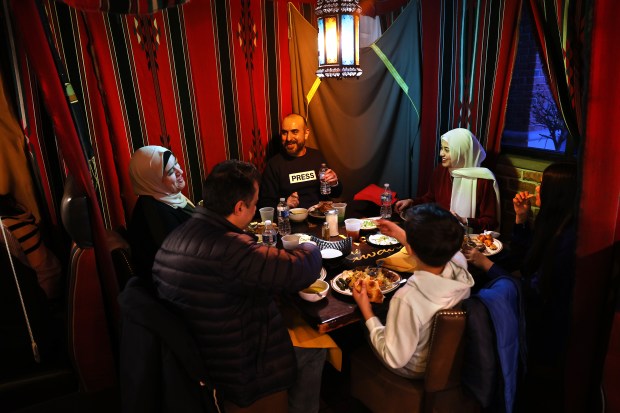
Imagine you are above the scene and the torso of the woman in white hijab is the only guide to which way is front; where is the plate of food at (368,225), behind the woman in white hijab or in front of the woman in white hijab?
in front

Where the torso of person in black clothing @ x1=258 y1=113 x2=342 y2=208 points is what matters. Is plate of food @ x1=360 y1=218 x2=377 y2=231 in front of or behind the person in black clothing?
in front

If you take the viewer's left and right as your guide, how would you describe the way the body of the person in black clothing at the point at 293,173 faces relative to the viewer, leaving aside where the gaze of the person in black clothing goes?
facing the viewer

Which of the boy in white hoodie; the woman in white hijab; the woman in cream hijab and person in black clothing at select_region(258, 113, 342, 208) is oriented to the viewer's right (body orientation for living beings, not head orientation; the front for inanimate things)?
the woman in cream hijab

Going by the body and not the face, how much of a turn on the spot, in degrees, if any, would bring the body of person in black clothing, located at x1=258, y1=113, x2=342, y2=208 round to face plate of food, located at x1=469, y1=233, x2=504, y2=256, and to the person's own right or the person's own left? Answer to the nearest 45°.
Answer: approximately 45° to the person's own left

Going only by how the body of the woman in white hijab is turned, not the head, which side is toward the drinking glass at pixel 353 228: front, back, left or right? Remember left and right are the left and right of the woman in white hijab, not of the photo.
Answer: front

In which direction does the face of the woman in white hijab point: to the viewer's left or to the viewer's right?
to the viewer's left

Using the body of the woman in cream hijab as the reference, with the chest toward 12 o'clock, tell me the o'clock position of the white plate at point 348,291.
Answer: The white plate is roughly at 2 o'clock from the woman in cream hijab.

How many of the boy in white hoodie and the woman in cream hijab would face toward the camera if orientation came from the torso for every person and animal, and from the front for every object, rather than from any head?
0

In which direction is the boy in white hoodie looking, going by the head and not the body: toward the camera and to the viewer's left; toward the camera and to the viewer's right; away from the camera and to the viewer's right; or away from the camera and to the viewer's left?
away from the camera and to the viewer's left

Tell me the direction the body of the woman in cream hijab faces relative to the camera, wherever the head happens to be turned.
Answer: to the viewer's right

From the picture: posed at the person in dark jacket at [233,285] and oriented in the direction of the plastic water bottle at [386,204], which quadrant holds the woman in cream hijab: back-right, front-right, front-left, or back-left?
front-left

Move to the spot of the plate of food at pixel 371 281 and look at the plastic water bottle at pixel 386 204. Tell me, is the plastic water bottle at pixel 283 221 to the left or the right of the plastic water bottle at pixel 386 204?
left

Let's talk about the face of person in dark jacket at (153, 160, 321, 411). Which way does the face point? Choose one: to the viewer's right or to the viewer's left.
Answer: to the viewer's right

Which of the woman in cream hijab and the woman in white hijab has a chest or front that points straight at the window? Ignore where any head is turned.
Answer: the woman in cream hijab

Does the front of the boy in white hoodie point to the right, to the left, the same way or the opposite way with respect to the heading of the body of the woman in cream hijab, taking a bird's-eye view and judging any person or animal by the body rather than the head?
to the left

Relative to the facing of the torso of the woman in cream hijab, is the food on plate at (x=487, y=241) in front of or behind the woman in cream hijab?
in front

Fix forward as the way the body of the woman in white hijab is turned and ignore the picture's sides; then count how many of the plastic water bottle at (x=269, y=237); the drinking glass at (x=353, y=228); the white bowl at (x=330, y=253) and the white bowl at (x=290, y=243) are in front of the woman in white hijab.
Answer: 4

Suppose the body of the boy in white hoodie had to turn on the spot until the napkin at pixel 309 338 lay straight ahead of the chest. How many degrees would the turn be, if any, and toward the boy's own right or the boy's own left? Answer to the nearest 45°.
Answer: approximately 45° to the boy's own left

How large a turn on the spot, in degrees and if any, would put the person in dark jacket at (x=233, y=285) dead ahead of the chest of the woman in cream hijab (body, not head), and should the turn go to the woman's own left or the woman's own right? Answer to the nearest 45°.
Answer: approximately 90° to the woman's own right

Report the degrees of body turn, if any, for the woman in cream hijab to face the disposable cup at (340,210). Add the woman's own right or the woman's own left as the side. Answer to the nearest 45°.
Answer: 0° — they already face it

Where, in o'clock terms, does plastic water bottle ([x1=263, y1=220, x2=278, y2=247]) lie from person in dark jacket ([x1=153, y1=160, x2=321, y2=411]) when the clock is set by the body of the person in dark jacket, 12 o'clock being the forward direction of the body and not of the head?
The plastic water bottle is roughly at 11 o'clock from the person in dark jacket.
